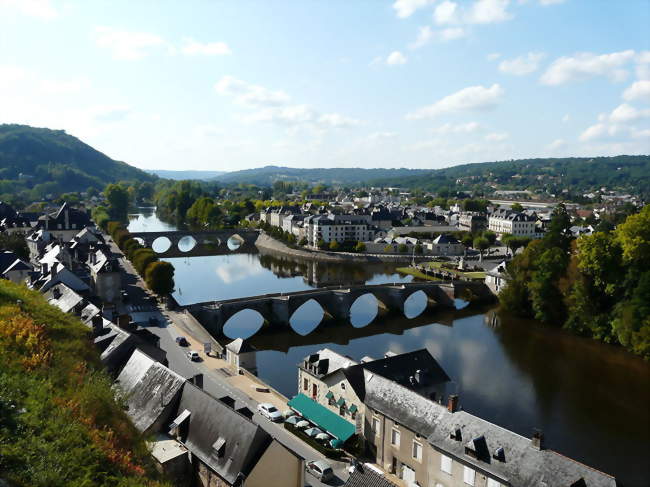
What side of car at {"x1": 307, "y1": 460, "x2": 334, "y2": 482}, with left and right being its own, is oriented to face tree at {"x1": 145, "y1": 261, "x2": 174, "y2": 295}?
front

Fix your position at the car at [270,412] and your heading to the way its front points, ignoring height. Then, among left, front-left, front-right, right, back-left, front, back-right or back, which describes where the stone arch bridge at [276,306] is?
back-left

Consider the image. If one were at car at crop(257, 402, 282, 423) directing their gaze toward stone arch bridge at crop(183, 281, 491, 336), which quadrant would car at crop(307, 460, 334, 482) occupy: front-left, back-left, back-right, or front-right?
back-right

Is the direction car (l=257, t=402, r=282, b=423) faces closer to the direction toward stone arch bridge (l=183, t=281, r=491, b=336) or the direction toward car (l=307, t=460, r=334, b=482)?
the car

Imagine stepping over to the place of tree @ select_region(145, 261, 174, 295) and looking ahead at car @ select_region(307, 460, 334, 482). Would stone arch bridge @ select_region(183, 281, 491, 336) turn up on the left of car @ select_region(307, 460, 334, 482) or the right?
left

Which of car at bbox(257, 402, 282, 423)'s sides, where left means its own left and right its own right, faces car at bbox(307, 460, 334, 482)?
front

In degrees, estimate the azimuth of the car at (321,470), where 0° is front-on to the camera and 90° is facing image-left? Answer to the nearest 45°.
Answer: approximately 135°

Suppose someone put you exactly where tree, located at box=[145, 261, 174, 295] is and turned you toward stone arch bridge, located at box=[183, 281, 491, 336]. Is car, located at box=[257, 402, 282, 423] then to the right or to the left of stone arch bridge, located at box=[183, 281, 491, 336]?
right
